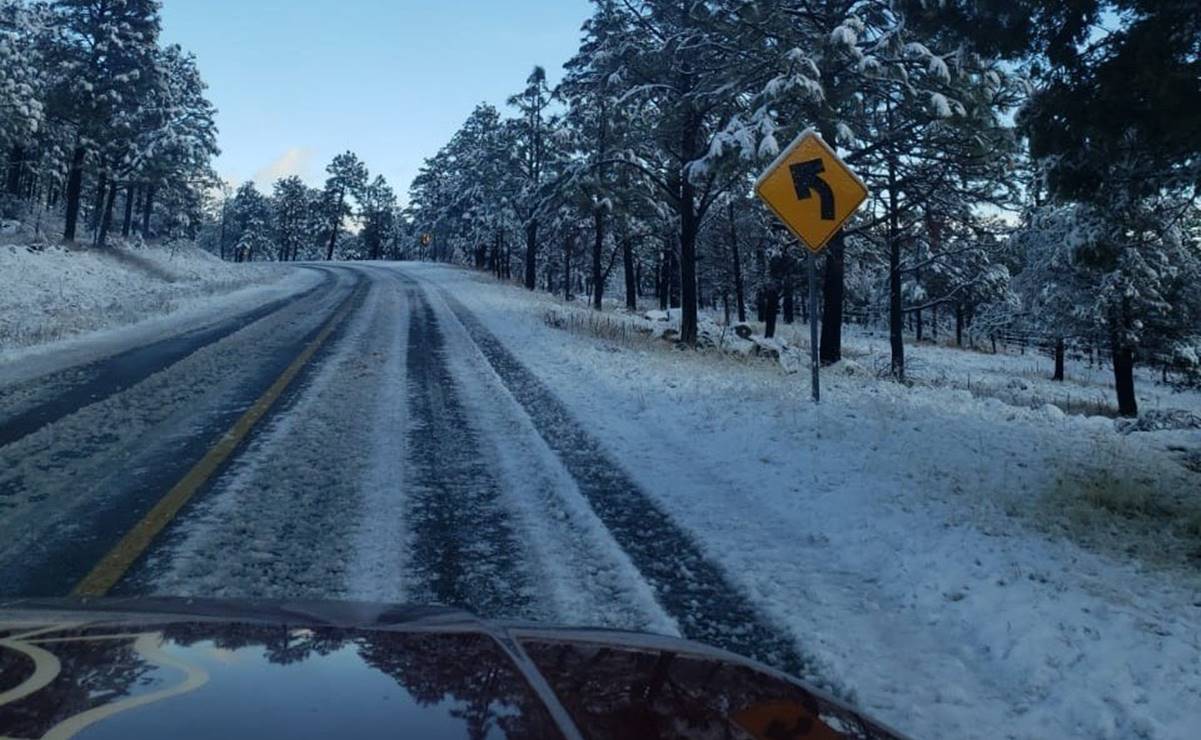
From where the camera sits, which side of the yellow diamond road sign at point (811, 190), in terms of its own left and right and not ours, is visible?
front
